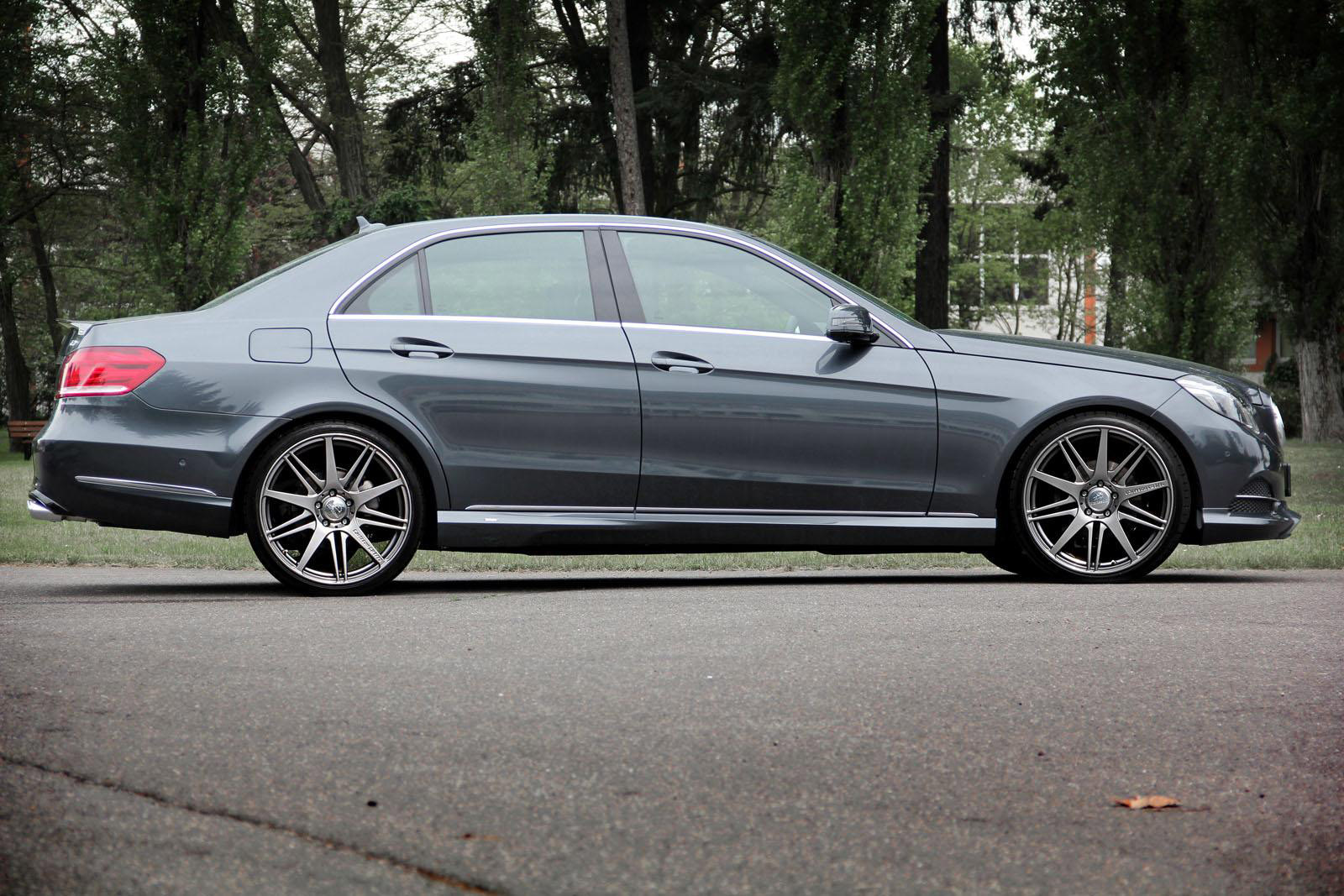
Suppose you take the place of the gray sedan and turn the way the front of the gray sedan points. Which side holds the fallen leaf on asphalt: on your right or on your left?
on your right

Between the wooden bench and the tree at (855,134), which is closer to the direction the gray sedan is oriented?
the tree

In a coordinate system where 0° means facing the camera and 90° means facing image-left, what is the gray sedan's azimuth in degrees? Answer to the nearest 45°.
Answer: approximately 270°

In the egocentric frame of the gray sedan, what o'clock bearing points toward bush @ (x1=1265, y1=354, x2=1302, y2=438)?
The bush is roughly at 10 o'clock from the gray sedan.

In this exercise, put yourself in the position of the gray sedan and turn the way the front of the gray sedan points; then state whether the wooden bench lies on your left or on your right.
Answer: on your left

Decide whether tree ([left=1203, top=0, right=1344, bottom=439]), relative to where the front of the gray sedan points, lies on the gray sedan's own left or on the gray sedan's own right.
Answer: on the gray sedan's own left

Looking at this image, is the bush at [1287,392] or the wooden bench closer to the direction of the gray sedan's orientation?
the bush

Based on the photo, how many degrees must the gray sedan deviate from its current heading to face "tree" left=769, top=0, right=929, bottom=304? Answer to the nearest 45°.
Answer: approximately 90° to its left

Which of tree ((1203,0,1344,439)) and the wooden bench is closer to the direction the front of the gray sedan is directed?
the tree

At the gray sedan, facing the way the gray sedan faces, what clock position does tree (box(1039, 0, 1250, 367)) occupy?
The tree is roughly at 10 o'clock from the gray sedan.
